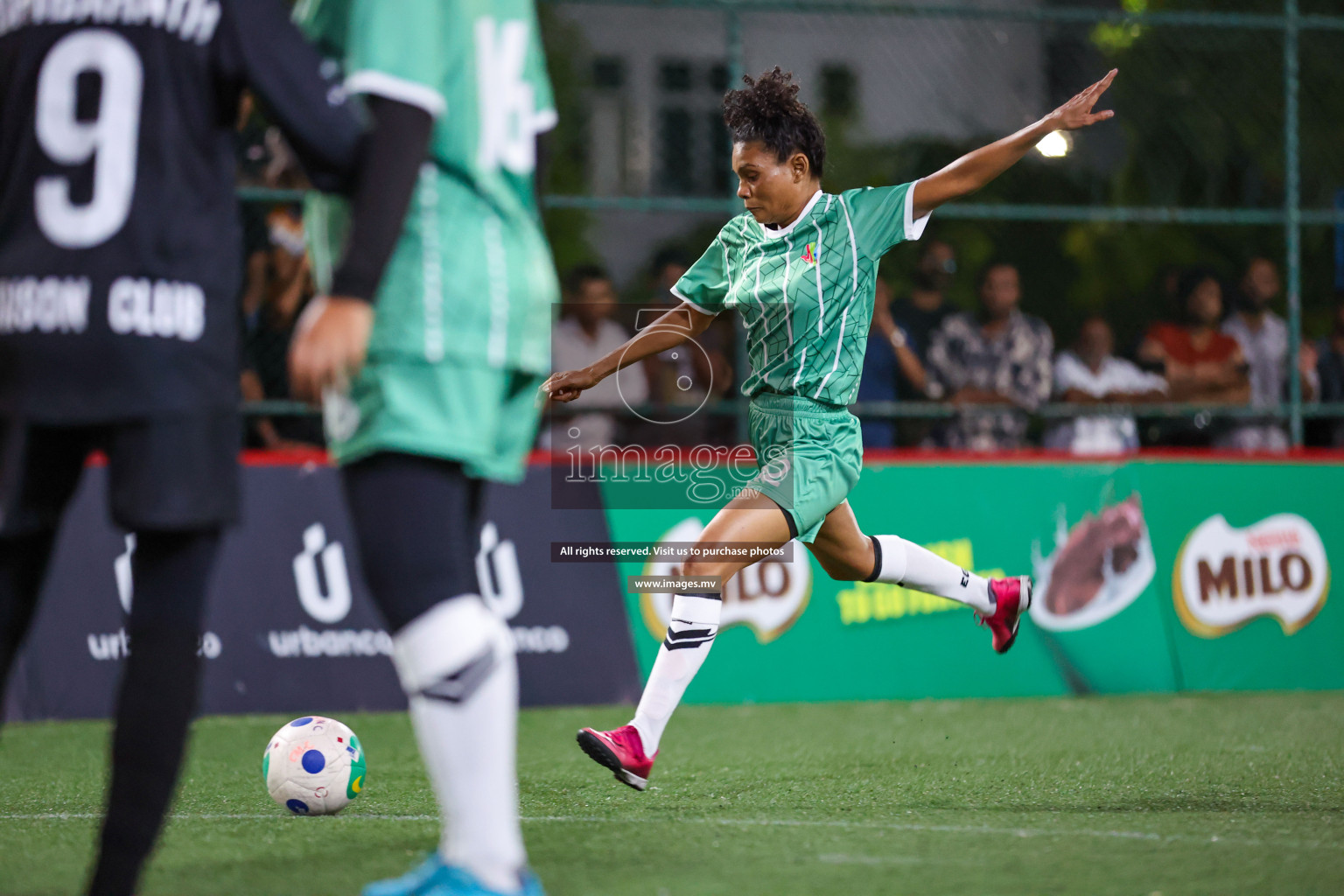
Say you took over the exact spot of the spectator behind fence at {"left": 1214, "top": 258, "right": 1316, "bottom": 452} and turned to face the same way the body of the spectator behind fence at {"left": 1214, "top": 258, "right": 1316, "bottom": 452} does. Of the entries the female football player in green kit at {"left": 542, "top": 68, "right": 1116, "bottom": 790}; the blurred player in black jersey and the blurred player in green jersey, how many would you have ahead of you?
3

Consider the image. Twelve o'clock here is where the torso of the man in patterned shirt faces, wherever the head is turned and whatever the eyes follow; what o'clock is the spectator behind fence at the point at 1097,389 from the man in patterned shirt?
The spectator behind fence is roughly at 8 o'clock from the man in patterned shirt.

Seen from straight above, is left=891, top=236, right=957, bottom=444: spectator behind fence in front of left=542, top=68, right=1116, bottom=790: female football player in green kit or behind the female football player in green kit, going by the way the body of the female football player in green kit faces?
behind

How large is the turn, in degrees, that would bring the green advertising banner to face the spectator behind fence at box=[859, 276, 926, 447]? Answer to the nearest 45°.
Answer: approximately 135° to its right

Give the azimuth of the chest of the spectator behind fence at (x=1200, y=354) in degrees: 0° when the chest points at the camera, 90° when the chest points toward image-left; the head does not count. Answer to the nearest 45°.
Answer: approximately 0°

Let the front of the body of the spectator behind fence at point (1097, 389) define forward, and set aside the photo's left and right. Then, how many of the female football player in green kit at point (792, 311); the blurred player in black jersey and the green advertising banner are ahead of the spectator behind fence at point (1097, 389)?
3

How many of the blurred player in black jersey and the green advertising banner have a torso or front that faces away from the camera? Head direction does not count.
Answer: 1

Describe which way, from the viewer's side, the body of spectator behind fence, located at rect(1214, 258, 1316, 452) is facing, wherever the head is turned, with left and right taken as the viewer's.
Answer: facing the viewer

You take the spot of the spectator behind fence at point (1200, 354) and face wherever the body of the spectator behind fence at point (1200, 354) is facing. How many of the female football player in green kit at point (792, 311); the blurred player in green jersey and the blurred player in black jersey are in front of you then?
3

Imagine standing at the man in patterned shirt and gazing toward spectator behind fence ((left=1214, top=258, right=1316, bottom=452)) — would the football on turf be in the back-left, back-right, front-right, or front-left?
back-right

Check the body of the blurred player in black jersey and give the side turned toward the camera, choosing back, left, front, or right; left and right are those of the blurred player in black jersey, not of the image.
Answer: back

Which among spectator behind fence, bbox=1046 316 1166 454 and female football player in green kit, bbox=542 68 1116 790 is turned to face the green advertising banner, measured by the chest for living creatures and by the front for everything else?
the spectator behind fence

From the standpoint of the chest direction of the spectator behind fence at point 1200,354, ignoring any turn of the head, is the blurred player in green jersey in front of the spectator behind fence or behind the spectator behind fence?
in front
